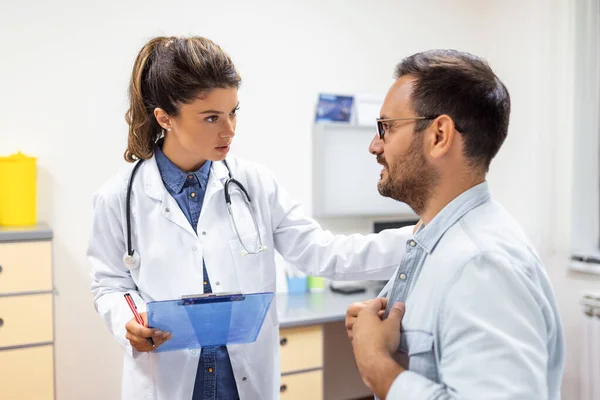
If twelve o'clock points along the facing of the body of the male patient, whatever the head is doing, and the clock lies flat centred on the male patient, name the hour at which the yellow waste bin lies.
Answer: The yellow waste bin is roughly at 1 o'clock from the male patient.

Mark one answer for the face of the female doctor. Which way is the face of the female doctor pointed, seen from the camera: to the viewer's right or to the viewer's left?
to the viewer's right

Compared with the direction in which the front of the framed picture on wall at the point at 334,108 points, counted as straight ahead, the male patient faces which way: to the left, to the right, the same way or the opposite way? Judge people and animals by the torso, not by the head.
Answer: to the right

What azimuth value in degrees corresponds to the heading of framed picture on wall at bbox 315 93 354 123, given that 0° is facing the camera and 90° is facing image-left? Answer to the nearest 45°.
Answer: approximately 0°

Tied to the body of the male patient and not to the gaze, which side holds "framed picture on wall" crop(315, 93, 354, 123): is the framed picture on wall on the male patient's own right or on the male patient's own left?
on the male patient's own right

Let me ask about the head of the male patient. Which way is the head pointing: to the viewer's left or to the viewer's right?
to the viewer's left

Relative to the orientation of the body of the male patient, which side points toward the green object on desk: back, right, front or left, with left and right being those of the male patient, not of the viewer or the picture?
right

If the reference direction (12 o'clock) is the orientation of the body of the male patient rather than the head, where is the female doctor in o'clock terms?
The female doctor is roughly at 1 o'clock from the male patient.

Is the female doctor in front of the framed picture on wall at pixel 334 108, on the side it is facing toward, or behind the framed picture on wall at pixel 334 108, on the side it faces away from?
in front

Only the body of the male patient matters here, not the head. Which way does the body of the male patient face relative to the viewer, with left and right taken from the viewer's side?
facing to the left of the viewer

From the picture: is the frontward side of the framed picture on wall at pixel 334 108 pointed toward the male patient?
yes
